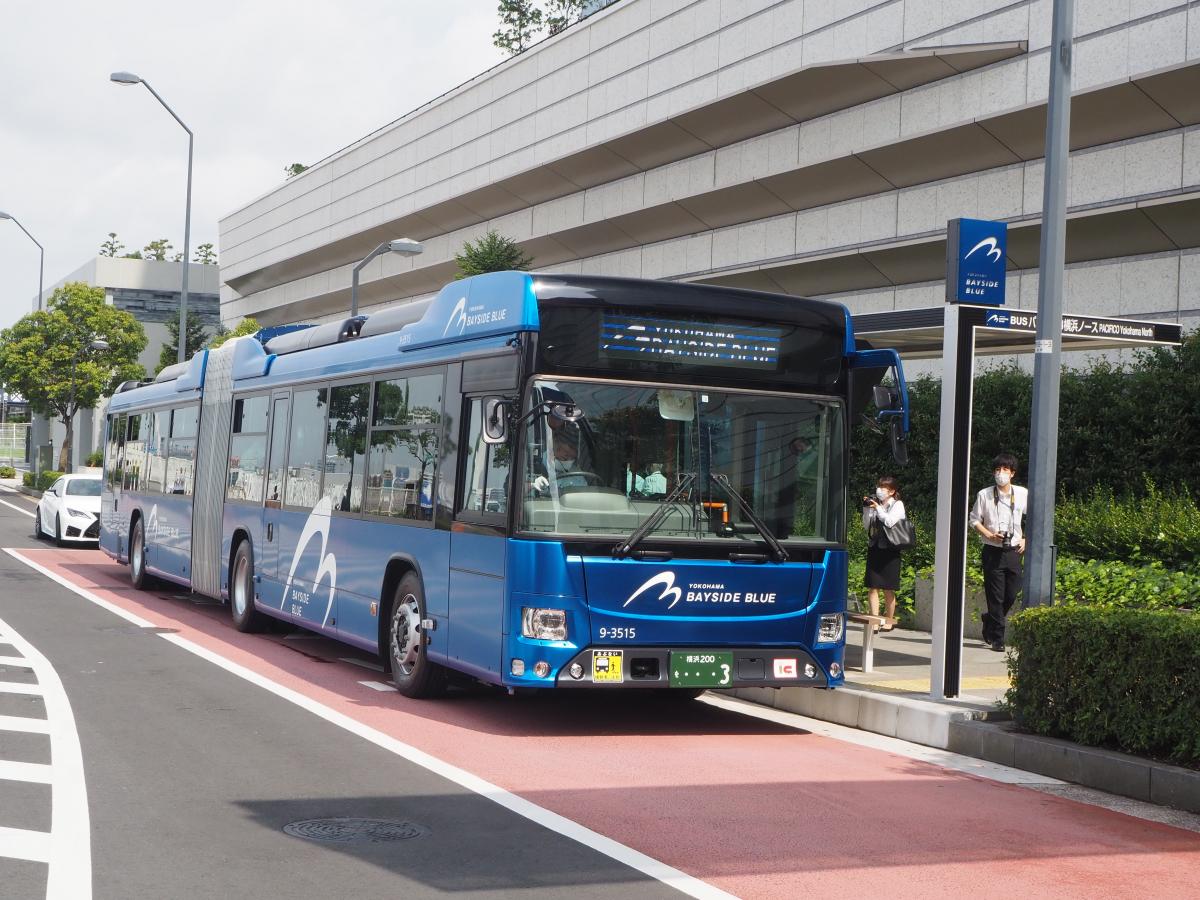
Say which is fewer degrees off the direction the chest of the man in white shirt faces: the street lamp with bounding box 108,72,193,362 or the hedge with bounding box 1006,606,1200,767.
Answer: the hedge

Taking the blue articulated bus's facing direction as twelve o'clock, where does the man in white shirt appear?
The man in white shirt is roughly at 11 o'clock from the blue articulated bus.

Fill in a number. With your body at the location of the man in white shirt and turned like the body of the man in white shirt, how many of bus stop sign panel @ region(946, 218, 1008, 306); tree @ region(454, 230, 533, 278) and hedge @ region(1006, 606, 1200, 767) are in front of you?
2

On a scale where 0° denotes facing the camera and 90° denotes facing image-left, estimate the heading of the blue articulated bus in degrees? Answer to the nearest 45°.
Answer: approximately 315°

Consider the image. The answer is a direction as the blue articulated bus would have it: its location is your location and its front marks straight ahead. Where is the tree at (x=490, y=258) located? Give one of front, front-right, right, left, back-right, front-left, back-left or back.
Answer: back-left

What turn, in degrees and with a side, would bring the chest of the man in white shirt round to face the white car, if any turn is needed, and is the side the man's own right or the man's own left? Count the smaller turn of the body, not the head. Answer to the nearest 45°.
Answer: approximately 135° to the man's own right

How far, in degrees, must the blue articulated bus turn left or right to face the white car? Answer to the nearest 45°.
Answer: approximately 180°

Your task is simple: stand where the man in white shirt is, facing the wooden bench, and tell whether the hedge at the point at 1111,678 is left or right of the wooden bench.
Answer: left

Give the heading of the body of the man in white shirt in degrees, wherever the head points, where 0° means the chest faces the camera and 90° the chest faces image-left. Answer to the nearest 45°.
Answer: approximately 0°

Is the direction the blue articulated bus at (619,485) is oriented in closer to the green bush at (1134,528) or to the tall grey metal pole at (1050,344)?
the tall grey metal pole

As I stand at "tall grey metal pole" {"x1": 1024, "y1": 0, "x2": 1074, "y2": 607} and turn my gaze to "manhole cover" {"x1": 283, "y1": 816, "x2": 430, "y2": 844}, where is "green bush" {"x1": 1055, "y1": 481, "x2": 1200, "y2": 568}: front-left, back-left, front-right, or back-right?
back-right

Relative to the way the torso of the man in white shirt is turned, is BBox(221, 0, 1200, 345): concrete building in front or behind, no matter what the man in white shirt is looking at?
behind
